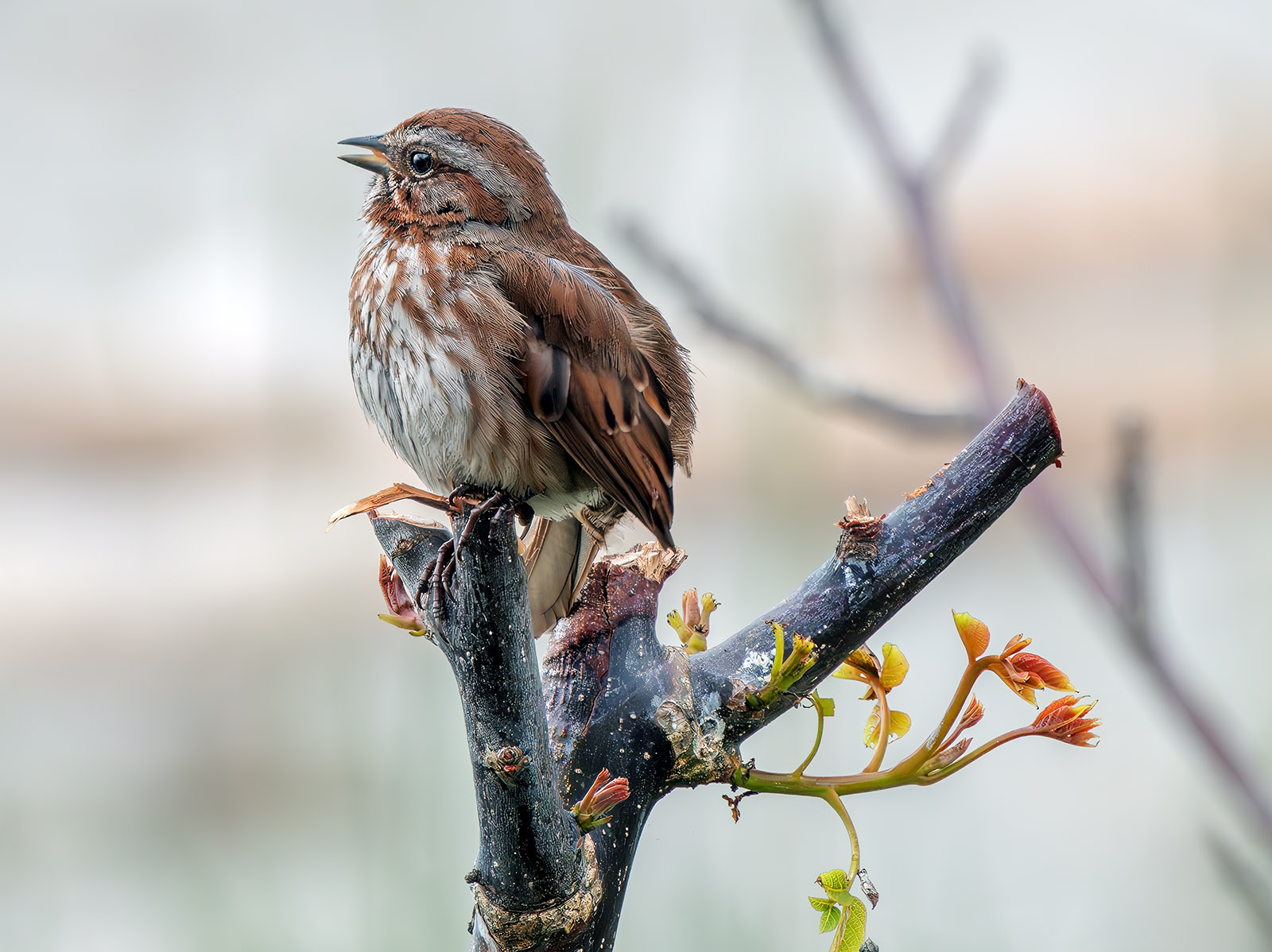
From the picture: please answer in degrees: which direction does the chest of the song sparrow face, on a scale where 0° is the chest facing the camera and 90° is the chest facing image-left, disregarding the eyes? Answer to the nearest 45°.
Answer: approximately 90°
